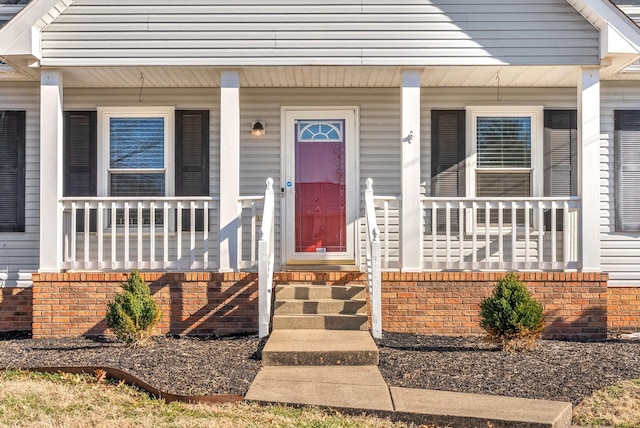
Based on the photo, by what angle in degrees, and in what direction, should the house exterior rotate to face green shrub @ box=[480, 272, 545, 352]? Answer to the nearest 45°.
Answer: approximately 45° to its left

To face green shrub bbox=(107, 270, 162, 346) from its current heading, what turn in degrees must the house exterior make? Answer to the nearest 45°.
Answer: approximately 45° to its right

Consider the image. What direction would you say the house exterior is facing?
toward the camera
